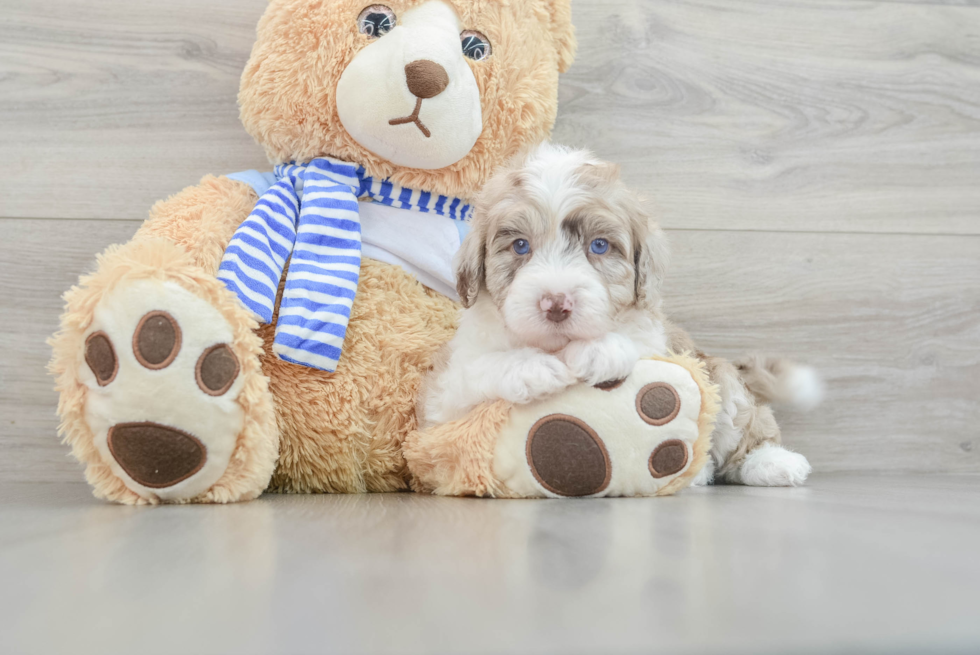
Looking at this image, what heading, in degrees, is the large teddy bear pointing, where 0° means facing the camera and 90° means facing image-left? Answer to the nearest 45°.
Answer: approximately 0°

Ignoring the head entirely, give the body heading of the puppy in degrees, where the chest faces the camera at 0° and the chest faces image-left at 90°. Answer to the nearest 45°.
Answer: approximately 45°
